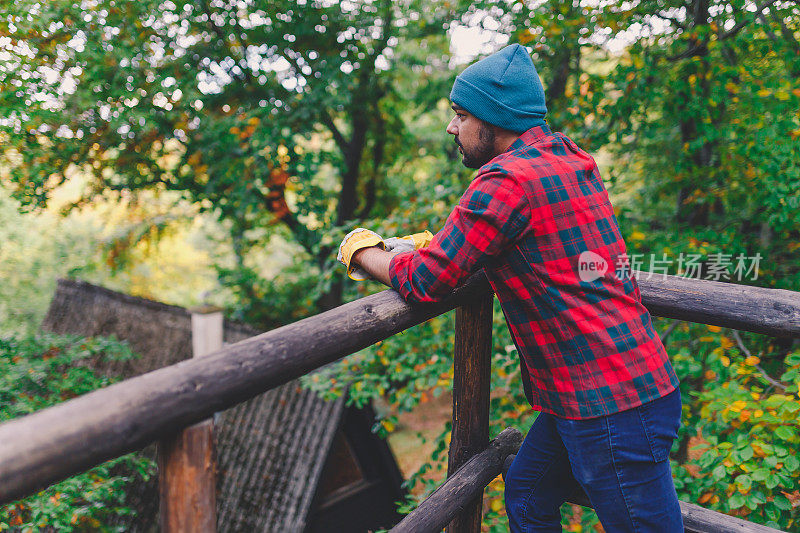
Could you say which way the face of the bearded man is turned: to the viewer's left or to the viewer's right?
to the viewer's left

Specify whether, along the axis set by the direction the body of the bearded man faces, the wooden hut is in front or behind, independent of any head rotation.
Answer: in front

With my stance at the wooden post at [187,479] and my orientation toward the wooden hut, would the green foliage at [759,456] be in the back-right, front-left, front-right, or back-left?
front-right

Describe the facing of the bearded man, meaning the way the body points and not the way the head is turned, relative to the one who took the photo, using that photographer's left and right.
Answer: facing away from the viewer and to the left of the viewer

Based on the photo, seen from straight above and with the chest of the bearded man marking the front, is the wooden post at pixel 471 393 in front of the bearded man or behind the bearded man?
in front

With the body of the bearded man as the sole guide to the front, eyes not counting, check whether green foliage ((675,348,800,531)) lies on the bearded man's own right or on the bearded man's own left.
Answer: on the bearded man's own right
